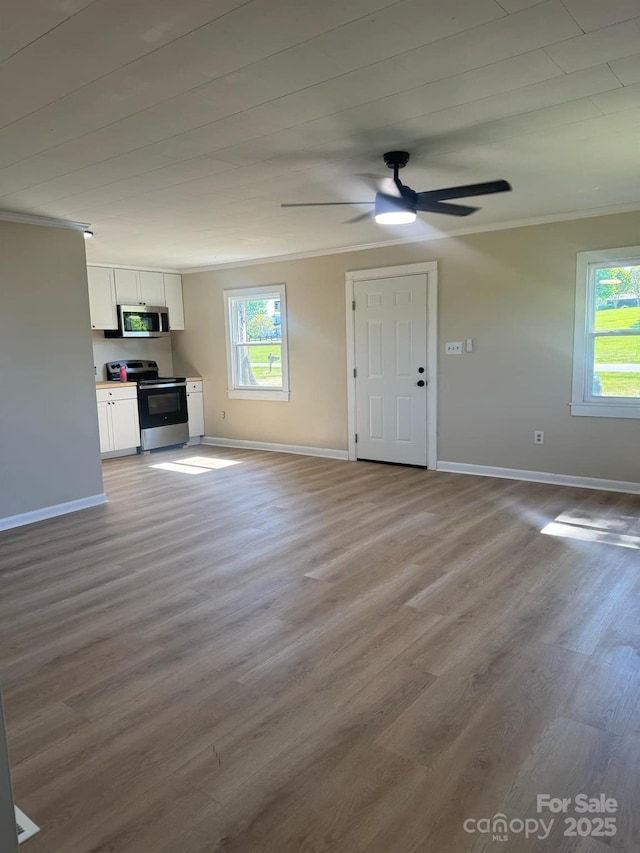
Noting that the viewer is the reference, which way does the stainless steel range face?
facing the viewer and to the right of the viewer

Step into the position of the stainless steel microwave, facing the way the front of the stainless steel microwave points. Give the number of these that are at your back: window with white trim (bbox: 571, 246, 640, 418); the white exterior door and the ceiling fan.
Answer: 0

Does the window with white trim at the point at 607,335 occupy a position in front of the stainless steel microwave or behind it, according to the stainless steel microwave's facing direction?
in front

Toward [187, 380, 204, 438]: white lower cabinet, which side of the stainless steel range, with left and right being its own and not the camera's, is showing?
left

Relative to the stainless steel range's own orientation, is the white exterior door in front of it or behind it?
in front

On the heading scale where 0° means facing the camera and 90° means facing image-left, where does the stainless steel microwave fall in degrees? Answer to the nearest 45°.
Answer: approximately 315°

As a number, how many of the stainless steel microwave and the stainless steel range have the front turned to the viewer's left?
0

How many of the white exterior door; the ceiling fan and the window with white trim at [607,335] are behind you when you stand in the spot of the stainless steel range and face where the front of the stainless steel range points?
0

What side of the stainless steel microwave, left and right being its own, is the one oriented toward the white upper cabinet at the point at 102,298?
right

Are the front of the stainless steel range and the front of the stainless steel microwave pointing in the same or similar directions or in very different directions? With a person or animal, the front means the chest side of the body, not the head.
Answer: same or similar directions
